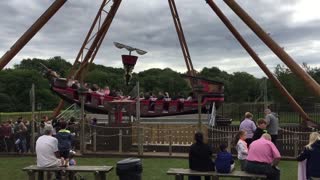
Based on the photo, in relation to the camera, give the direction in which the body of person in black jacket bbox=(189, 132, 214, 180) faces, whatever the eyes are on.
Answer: away from the camera

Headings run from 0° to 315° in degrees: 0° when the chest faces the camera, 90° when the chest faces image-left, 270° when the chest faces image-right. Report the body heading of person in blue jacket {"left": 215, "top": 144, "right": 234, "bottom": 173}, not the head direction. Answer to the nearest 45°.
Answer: approximately 180°

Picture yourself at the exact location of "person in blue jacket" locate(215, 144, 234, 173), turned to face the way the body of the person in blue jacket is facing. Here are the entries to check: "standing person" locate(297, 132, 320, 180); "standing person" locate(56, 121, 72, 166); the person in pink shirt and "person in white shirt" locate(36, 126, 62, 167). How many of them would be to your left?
2

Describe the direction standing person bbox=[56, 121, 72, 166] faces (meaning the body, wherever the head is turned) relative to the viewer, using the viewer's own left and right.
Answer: facing away from the viewer

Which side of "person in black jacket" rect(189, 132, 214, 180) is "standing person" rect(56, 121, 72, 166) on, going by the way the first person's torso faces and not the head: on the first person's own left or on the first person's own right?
on the first person's own left

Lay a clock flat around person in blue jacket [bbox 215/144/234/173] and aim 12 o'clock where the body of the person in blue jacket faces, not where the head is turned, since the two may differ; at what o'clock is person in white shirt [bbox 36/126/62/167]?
The person in white shirt is roughly at 9 o'clock from the person in blue jacket.

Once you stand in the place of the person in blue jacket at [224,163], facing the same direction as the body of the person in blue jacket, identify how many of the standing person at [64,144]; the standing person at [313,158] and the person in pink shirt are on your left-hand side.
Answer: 1

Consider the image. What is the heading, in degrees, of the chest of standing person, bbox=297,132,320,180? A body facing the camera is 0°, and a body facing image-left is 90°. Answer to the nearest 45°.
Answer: approximately 135°

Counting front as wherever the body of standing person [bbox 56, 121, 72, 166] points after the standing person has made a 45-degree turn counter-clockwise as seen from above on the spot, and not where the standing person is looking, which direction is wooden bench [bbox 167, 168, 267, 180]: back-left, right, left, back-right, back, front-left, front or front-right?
back

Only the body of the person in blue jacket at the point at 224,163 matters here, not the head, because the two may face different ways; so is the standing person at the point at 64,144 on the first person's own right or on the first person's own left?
on the first person's own left

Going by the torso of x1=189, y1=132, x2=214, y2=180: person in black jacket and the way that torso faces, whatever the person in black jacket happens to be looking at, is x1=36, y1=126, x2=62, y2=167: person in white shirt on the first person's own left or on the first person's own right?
on the first person's own left

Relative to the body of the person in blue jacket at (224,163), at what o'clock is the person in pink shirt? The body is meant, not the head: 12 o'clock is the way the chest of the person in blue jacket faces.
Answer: The person in pink shirt is roughly at 3 o'clock from the person in blue jacket.

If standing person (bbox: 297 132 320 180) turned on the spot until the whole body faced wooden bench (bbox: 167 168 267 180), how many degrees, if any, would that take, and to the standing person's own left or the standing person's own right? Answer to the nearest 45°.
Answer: approximately 45° to the standing person's own left

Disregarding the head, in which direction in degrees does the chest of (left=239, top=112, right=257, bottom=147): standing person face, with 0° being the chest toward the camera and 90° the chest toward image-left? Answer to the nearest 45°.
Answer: approximately 180°
